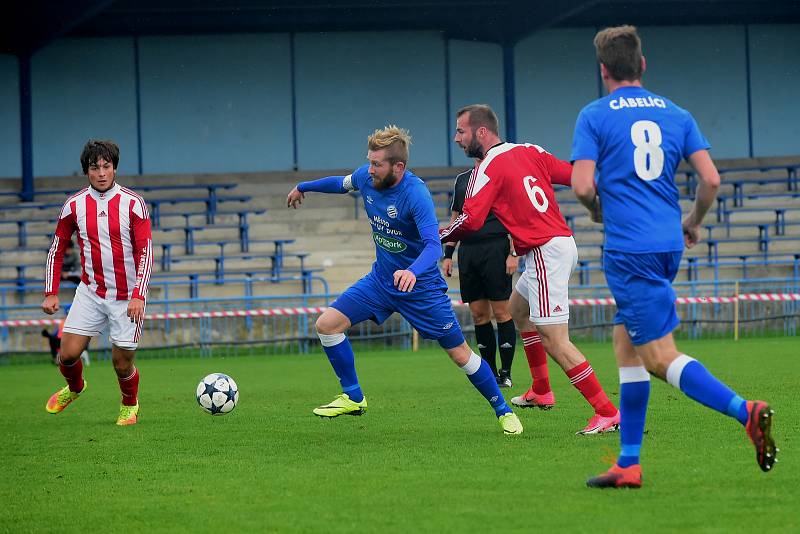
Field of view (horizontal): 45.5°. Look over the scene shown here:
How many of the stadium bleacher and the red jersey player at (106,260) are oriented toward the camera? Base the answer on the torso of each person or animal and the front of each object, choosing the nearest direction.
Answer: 2

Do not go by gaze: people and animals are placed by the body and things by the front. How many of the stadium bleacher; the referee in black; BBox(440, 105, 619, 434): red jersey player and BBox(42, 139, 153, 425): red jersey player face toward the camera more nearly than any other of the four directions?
3

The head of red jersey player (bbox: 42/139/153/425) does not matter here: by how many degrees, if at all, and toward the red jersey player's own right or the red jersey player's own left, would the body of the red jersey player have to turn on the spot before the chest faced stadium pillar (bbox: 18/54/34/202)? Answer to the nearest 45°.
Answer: approximately 180°

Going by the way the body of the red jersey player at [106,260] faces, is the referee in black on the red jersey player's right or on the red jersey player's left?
on the red jersey player's left

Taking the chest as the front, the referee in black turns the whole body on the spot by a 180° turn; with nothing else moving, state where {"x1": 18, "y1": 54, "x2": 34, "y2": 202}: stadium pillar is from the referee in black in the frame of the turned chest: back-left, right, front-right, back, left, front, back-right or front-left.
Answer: front-left

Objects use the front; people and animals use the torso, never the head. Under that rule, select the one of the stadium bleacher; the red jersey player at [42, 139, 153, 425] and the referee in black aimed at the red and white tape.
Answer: the stadium bleacher

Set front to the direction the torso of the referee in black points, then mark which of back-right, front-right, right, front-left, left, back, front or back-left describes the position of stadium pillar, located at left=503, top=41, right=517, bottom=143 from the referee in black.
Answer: back

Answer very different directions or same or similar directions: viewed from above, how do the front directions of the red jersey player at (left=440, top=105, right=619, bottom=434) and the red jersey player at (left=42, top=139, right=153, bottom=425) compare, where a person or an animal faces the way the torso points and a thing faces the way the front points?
very different directions

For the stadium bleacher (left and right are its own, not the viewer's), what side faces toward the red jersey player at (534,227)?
front

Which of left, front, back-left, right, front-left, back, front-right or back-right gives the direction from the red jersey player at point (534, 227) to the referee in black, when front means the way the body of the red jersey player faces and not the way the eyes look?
front-right

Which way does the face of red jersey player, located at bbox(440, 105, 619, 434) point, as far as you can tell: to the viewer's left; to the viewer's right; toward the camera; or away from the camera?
to the viewer's left

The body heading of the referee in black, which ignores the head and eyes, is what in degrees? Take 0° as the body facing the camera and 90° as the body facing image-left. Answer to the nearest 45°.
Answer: approximately 0°
